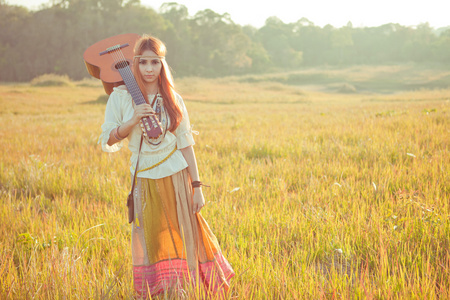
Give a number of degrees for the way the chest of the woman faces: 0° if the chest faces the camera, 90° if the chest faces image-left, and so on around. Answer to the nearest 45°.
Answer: approximately 0°
